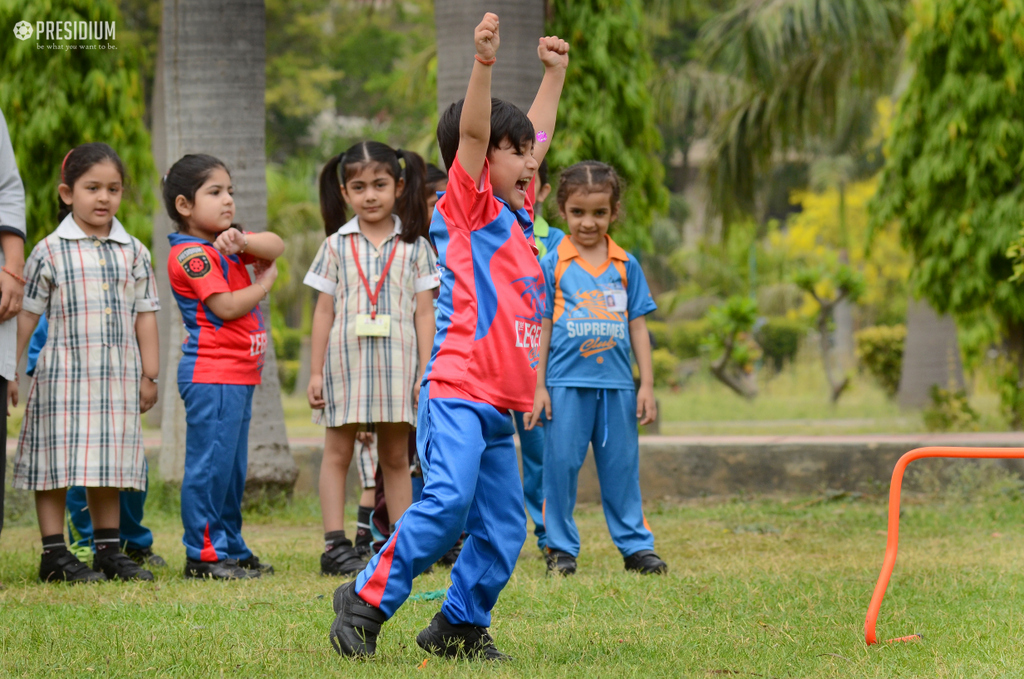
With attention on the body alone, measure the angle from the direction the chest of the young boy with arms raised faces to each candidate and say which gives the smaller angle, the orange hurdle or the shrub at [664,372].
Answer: the orange hurdle

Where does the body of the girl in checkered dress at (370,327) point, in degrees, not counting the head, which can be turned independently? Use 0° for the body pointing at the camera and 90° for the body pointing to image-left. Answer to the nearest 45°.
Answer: approximately 0°

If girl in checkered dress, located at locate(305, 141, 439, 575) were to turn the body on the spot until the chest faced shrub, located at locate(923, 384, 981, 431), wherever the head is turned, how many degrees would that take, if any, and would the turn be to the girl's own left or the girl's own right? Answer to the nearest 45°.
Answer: approximately 135° to the girl's own left

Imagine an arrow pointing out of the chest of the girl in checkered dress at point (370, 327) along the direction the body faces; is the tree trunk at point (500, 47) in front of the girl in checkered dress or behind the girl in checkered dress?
behind

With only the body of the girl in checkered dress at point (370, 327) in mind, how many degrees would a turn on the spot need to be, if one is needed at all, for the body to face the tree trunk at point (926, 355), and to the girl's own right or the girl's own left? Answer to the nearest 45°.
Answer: approximately 135° to the girl's own left
